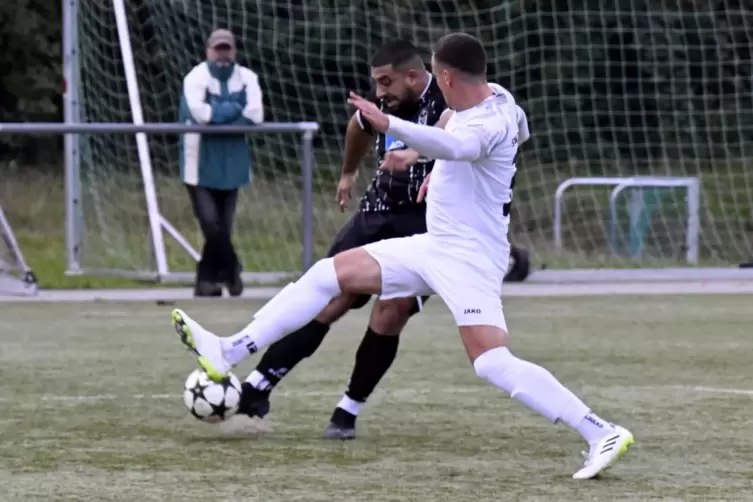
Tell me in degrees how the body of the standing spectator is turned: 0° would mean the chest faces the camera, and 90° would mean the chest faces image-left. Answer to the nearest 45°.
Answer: approximately 0°

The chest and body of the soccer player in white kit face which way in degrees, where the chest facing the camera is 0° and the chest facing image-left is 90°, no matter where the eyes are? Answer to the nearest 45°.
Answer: approximately 90°

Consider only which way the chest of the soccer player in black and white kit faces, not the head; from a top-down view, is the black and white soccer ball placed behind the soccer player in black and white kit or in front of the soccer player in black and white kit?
in front

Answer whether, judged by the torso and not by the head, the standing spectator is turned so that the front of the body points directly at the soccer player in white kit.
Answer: yes

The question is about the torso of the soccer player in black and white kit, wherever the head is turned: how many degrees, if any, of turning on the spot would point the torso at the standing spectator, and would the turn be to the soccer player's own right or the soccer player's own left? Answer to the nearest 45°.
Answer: approximately 135° to the soccer player's own right

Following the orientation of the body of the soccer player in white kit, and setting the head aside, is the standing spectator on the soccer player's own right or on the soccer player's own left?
on the soccer player's own right

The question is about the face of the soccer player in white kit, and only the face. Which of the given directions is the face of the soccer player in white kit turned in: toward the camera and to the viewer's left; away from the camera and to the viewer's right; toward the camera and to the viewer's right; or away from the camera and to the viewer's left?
away from the camera and to the viewer's left

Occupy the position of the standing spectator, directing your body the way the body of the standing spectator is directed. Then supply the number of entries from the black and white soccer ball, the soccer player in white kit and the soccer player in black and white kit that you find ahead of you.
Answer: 3

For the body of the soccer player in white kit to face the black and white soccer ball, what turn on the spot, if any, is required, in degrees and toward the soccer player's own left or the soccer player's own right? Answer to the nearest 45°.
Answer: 0° — they already face it

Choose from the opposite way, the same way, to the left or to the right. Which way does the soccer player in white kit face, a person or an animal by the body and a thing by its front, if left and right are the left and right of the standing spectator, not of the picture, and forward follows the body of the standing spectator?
to the right
